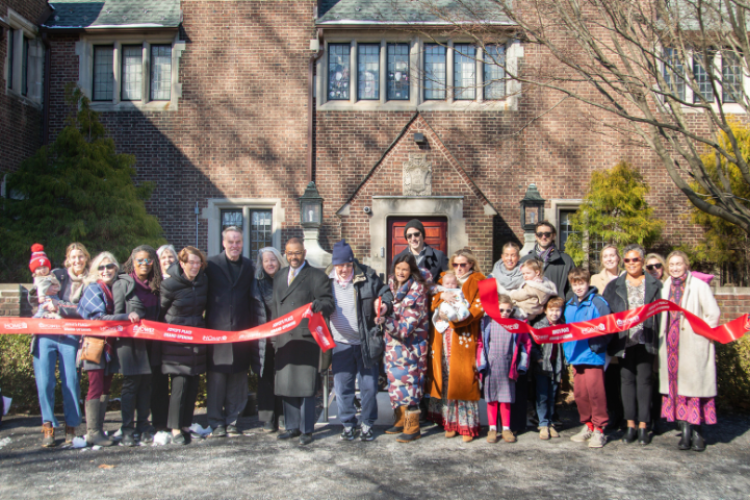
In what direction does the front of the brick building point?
toward the camera

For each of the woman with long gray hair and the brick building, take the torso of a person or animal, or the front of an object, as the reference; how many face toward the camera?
2

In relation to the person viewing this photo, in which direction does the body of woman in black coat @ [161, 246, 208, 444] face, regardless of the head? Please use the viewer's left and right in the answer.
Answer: facing the viewer and to the right of the viewer

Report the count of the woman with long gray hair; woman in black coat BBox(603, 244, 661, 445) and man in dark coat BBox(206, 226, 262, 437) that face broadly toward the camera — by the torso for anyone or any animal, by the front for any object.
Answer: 3

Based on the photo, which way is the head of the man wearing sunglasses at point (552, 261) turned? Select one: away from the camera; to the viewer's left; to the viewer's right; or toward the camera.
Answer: toward the camera

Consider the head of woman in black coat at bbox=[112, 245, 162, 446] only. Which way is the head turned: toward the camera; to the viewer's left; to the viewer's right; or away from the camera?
toward the camera

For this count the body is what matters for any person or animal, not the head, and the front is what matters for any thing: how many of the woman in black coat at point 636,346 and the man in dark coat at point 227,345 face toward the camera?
2

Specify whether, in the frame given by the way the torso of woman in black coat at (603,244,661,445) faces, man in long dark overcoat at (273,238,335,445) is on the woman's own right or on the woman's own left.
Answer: on the woman's own right

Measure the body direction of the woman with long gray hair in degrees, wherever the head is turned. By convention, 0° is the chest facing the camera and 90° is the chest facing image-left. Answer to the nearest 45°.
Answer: approximately 0°

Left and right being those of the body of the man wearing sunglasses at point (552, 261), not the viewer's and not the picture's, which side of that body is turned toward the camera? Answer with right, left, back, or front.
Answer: front

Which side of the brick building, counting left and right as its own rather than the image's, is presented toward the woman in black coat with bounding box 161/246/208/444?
front

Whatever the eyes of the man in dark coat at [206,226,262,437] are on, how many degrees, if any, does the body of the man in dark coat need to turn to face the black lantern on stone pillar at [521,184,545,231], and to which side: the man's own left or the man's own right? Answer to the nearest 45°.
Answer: approximately 135° to the man's own left

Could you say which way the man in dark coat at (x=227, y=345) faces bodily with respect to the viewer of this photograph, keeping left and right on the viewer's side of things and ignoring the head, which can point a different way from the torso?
facing the viewer
